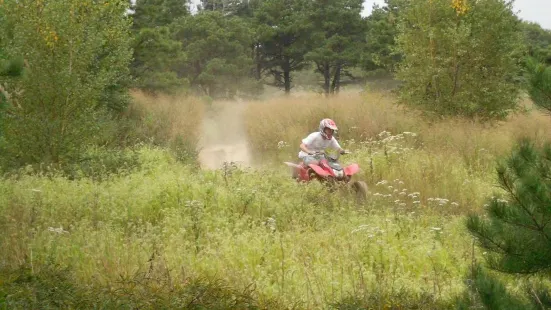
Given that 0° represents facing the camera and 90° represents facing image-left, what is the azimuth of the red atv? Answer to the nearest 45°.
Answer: approximately 315°

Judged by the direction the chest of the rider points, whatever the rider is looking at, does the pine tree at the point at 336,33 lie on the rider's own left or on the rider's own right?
on the rider's own left

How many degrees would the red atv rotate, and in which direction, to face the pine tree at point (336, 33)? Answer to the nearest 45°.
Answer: approximately 135° to its left
